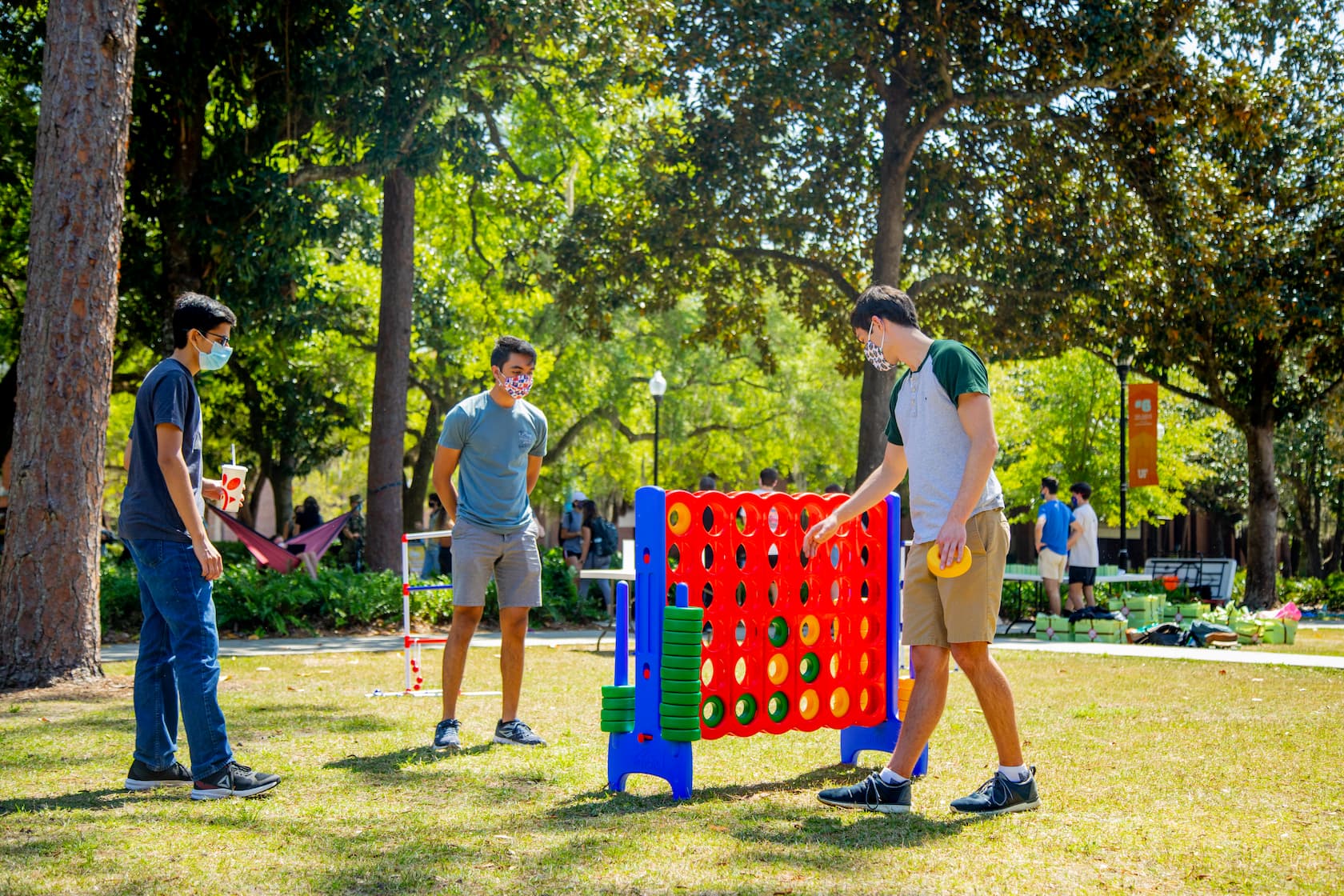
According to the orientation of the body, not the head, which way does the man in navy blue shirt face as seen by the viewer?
to the viewer's right

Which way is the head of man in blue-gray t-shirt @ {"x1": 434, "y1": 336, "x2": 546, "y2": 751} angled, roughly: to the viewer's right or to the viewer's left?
to the viewer's right

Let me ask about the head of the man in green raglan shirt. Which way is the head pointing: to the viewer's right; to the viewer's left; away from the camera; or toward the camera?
to the viewer's left

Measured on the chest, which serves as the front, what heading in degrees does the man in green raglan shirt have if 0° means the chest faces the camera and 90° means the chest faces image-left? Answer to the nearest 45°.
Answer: approximately 45°

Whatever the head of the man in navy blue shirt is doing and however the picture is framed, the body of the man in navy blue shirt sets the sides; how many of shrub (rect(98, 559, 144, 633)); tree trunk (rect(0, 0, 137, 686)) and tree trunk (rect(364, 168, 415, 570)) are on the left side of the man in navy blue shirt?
3

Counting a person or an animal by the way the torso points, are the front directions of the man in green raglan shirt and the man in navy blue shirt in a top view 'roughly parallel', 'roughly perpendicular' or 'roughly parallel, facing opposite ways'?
roughly parallel, facing opposite ways

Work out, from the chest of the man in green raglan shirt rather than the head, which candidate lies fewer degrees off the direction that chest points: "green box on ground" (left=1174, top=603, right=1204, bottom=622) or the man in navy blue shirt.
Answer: the man in navy blue shirt

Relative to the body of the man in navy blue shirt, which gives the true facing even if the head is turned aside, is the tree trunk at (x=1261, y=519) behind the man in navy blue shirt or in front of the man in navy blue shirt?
in front

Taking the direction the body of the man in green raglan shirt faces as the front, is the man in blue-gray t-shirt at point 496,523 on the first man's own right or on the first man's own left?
on the first man's own right

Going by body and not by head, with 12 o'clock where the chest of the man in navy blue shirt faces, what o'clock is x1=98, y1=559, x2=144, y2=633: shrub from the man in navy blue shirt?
The shrub is roughly at 9 o'clock from the man in navy blue shirt.

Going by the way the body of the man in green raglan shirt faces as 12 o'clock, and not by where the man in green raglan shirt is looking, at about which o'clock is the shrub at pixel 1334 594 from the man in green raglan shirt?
The shrub is roughly at 5 o'clock from the man in green raglan shirt.

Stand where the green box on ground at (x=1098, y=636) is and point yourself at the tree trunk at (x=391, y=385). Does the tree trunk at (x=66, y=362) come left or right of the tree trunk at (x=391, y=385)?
left

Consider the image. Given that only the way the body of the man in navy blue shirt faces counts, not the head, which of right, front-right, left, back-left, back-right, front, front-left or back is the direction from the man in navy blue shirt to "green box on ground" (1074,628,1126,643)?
front-left

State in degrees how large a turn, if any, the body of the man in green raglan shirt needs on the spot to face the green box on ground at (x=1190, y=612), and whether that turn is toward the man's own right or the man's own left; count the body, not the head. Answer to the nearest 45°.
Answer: approximately 135° to the man's own right

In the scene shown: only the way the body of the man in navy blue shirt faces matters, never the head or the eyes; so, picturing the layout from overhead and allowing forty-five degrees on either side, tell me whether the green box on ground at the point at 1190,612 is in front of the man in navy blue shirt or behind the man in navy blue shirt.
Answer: in front

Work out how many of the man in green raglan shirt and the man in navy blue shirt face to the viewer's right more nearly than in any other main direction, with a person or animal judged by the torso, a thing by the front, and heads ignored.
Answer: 1

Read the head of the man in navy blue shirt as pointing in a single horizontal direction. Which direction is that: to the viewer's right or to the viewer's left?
to the viewer's right
